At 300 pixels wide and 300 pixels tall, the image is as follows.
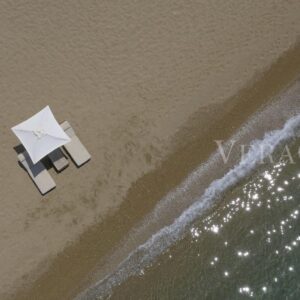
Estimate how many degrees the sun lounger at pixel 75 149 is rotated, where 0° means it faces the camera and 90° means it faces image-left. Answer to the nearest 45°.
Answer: approximately 315°

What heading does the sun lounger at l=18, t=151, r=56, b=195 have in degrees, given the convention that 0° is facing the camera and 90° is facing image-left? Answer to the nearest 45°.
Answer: approximately 315°

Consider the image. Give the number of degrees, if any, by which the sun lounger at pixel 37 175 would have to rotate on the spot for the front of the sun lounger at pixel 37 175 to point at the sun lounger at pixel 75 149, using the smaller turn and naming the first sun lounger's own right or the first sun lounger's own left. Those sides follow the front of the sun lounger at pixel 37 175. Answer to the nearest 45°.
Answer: approximately 45° to the first sun lounger's own left

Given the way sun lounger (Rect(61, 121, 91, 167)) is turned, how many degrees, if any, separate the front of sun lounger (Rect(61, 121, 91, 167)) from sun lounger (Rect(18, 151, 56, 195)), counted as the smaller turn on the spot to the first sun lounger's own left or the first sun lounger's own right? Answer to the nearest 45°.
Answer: approximately 135° to the first sun lounger's own right
